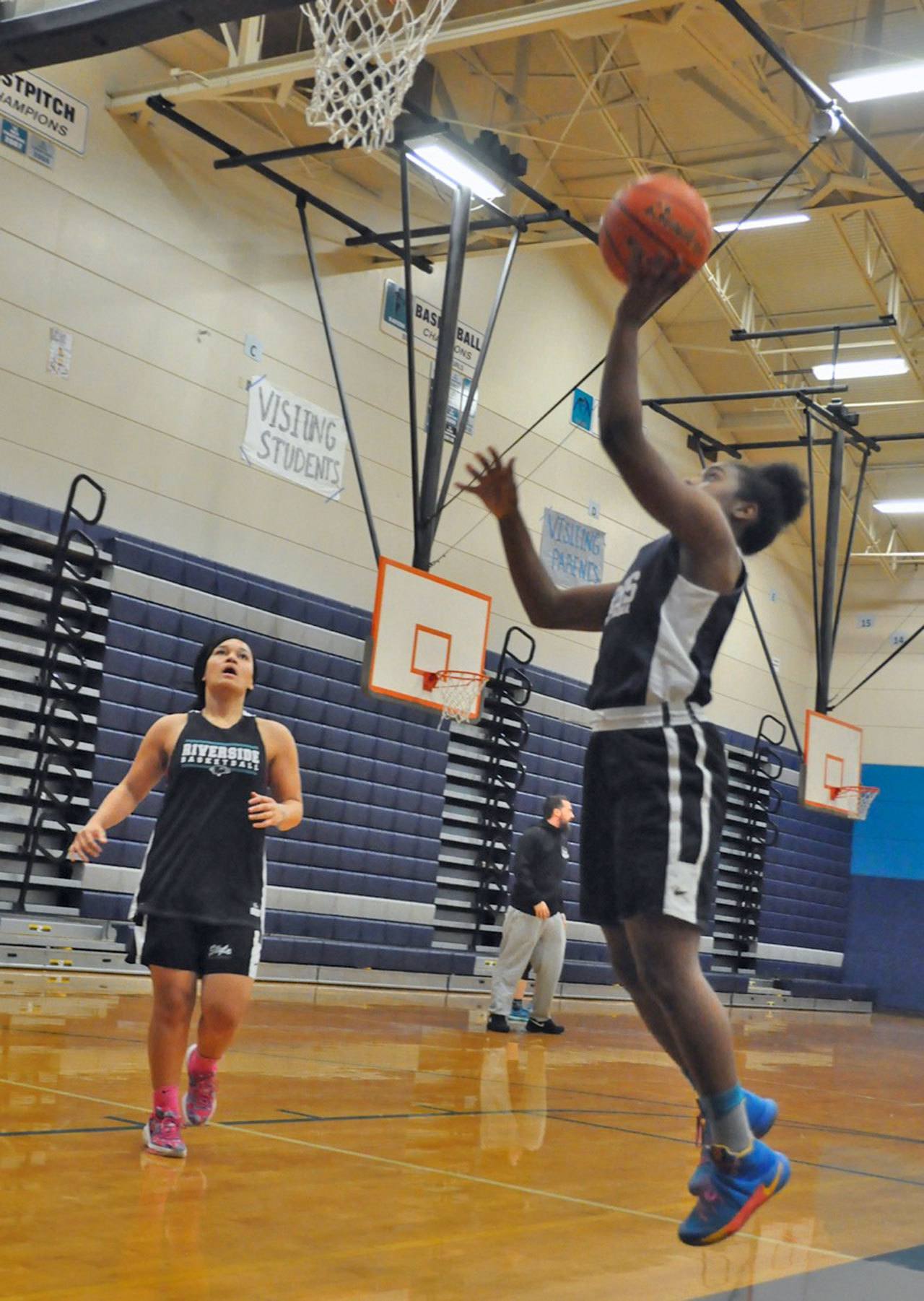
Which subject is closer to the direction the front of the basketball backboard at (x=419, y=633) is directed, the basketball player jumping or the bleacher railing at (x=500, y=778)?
the basketball player jumping

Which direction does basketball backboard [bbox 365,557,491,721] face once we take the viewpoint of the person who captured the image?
facing the viewer and to the right of the viewer

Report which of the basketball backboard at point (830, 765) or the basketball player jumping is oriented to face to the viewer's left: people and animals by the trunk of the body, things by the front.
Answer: the basketball player jumping

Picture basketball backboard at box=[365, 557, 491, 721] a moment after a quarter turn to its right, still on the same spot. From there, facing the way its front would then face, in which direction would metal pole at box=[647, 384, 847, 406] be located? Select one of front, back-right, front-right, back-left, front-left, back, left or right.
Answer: back

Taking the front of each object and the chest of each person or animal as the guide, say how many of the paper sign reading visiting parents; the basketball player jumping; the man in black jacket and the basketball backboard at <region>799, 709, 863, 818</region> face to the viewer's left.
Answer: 1

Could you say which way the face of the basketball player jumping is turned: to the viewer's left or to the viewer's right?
to the viewer's left

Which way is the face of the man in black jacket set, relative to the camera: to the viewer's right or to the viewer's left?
to the viewer's right

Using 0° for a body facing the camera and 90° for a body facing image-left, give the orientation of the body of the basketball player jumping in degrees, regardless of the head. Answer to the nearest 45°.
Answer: approximately 90°

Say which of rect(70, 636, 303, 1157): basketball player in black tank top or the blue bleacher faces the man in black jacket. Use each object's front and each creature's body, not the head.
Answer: the blue bleacher

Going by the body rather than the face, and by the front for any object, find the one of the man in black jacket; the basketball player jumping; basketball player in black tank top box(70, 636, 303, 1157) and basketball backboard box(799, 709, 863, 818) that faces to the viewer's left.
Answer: the basketball player jumping
